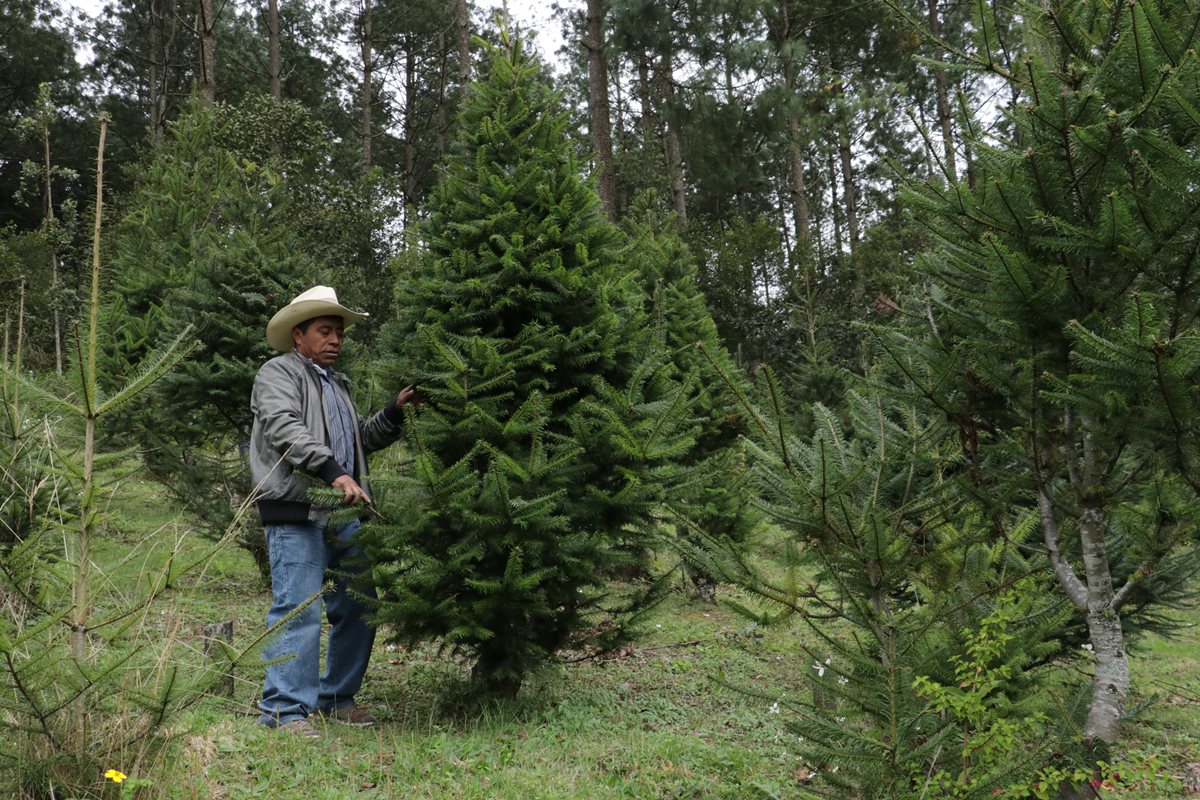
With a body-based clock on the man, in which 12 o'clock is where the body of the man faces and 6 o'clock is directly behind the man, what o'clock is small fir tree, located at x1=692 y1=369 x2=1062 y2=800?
The small fir tree is roughly at 12 o'clock from the man.

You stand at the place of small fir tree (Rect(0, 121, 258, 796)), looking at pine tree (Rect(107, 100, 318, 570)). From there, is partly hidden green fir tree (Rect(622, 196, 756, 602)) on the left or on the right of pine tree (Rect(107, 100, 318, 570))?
right

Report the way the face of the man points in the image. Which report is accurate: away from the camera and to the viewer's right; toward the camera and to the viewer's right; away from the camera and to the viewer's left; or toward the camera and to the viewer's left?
toward the camera and to the viewer's right

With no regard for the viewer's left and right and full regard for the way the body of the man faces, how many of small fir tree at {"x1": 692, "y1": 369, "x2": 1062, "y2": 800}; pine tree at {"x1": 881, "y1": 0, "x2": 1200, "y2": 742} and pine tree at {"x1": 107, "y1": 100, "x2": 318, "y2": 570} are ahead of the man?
2

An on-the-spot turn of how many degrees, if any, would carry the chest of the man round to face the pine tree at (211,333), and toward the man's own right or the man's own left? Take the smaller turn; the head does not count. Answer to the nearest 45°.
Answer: approximately 135° to the man's own left

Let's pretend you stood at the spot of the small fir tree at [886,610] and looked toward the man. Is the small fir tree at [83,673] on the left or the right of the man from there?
left

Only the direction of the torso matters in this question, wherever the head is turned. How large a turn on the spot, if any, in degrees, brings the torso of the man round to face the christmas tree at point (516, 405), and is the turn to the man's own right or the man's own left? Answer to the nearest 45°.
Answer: approximately 45° to the man's own left

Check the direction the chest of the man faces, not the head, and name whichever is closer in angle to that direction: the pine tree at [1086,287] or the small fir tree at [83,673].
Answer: the pine tree

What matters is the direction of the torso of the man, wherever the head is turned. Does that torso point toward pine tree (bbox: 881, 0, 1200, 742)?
yes

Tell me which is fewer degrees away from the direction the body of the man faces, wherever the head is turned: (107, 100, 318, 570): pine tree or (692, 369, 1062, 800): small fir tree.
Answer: the small fir tree

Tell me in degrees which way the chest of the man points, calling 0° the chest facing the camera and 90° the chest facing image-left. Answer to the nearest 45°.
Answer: approximately 315°

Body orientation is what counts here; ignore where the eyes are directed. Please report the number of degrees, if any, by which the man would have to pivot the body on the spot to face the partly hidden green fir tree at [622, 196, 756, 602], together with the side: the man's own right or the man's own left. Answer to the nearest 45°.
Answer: approximately 90° to the man's own left
